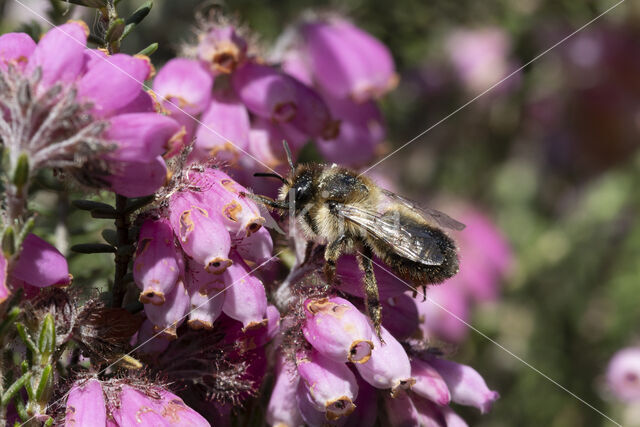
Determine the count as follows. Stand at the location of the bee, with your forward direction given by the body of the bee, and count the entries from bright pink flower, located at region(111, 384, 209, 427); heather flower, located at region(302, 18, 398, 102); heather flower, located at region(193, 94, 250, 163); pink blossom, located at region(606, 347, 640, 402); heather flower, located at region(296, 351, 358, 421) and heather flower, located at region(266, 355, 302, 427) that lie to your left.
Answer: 3

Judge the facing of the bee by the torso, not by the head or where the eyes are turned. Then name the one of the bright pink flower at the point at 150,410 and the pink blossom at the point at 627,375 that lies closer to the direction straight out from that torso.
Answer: the bright pink flower

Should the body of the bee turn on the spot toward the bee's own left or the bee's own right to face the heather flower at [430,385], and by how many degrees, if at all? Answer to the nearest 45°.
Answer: approximately 135° to the bee's own left

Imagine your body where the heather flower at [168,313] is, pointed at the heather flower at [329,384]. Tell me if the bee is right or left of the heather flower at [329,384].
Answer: left

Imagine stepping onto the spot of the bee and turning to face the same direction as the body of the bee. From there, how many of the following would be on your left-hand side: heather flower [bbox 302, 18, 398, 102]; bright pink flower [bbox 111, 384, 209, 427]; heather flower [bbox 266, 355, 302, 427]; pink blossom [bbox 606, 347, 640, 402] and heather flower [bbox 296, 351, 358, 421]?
3

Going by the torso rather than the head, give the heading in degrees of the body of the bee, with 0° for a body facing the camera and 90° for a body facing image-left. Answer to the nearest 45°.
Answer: approximately 90°

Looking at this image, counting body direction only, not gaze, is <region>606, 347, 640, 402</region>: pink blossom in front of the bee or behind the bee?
behind

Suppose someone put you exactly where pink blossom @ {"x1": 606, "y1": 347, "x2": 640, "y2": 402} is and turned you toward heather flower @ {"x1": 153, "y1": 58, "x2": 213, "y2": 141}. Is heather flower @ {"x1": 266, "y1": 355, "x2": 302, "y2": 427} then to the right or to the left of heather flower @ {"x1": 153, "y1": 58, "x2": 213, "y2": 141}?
left

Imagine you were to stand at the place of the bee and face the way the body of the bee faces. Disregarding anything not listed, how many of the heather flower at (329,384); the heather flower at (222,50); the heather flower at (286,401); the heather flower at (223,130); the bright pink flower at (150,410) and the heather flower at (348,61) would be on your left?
3
